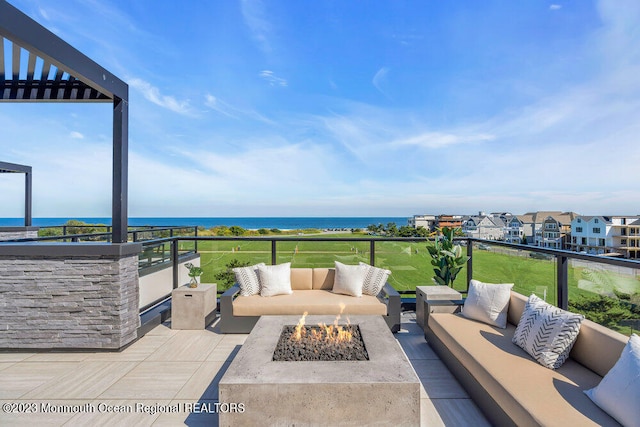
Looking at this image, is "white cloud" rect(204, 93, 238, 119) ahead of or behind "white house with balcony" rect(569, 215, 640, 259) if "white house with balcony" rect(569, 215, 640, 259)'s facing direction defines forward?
ahead

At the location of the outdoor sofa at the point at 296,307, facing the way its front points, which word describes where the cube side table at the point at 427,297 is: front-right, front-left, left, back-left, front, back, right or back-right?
left

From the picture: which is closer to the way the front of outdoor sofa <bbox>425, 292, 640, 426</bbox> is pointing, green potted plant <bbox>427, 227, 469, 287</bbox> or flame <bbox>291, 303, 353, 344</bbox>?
the flame

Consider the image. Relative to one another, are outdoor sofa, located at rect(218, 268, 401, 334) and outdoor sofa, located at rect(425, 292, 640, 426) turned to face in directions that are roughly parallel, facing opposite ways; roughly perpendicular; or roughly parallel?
roughly perpendicular

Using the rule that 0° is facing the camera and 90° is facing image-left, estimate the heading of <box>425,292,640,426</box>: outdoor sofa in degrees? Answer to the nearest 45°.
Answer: approximately 45°

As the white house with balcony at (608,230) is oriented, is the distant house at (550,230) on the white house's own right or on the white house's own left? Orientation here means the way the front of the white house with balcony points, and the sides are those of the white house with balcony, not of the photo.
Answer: on the white house's own right

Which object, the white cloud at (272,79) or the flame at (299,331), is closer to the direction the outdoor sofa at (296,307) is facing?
the flame

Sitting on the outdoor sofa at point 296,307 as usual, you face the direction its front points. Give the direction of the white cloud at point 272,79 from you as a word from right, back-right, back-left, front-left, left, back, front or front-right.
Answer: back

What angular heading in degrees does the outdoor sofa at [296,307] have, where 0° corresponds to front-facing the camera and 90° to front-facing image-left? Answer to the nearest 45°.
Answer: approximately 0°

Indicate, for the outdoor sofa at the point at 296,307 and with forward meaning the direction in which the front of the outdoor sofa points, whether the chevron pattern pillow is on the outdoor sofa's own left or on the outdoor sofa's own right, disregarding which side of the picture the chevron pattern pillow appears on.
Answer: on the outdoor sofa's own left

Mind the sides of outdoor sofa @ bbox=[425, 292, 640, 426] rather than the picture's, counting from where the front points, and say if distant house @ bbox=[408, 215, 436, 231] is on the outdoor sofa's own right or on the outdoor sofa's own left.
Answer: on the outdoor sofa's own right
